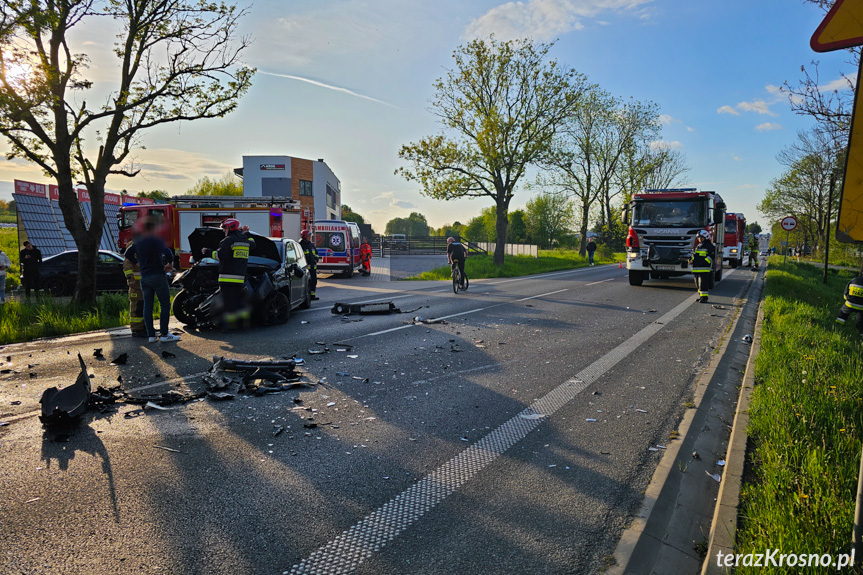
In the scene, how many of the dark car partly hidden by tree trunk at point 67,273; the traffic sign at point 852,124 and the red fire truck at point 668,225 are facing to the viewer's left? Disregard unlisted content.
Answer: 1

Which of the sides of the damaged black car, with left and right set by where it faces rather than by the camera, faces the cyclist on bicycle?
back

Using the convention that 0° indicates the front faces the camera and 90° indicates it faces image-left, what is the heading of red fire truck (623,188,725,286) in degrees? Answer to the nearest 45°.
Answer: approximately 0°

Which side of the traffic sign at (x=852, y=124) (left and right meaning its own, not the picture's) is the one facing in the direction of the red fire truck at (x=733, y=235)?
back

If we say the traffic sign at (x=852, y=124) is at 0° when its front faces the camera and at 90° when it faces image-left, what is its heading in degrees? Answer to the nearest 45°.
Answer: approximately 0°

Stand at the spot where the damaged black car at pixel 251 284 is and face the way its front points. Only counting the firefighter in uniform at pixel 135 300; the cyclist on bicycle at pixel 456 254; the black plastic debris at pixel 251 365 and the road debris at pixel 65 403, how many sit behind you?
1
